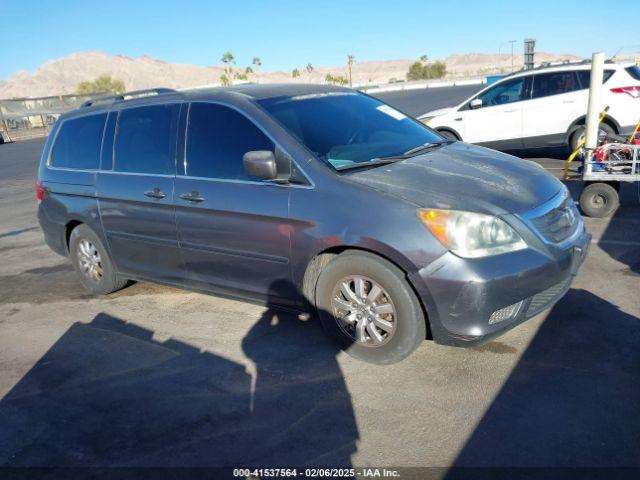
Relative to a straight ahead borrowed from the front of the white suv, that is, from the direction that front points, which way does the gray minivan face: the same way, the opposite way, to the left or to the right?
the opposite way

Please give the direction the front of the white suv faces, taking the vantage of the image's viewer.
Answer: facing to the left of the viewer

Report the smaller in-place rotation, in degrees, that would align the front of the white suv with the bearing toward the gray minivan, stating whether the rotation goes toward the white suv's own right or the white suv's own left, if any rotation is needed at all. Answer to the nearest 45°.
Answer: approximately 90° to the white suv's own left

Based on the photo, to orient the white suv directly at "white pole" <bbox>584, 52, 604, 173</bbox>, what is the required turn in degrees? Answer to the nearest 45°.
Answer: approximately 90° to its left

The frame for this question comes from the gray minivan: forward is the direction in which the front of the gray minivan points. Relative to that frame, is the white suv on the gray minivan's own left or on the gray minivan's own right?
on the gray minivan's own left

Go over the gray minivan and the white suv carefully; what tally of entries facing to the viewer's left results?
1
